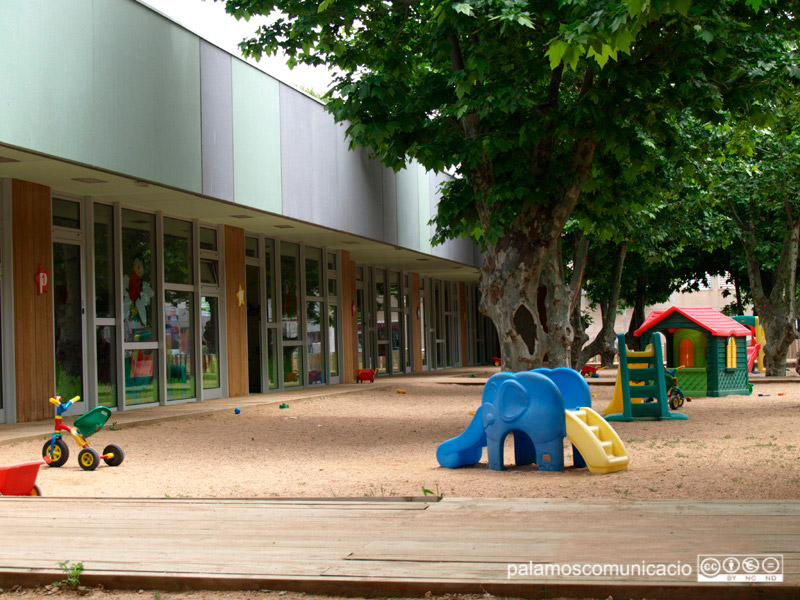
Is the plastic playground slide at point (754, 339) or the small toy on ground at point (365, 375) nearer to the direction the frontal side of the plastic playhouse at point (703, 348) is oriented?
the small toy on ground

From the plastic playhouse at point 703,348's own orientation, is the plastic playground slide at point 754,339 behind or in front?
behind

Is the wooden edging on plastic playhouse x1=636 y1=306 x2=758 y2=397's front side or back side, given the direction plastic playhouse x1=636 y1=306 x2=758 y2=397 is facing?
on the front side

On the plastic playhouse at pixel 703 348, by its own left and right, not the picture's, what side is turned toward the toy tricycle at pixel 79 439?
front

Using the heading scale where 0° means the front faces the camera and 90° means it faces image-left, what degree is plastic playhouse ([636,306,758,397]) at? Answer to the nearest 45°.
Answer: approximately 45°

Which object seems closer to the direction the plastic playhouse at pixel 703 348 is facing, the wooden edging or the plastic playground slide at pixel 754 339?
the wooden edging

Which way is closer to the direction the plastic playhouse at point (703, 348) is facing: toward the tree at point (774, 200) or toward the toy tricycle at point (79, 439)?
the toy tricycle

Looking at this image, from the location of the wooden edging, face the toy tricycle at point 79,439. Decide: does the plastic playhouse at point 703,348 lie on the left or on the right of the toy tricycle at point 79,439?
right

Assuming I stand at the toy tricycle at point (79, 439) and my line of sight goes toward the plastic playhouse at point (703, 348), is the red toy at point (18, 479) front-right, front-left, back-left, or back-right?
back-right

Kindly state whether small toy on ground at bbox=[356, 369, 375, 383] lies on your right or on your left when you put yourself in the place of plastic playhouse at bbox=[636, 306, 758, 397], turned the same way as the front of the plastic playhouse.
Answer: on your right
